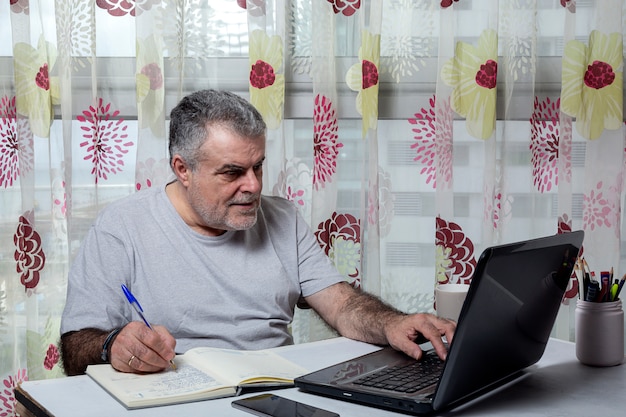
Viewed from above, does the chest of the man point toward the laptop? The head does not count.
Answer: yes

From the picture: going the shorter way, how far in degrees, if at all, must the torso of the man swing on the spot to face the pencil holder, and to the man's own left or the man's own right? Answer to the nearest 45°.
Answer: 0° — they already face it

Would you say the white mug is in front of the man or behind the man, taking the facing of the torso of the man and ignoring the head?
in front

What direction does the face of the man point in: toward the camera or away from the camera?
toward the camera

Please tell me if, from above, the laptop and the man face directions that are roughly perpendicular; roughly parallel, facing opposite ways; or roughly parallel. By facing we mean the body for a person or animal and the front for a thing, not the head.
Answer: roughly parallel, facing opposite ways

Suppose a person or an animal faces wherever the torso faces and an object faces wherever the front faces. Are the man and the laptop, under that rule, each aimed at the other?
yes

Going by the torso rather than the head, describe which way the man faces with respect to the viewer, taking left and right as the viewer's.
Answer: facing the viewer and to the right of the viewer

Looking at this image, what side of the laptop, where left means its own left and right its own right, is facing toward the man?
front

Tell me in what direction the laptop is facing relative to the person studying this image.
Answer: facing away from the viewer and to the left of the viewer
